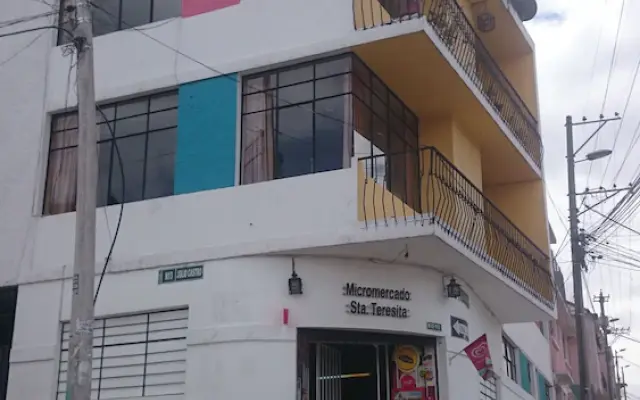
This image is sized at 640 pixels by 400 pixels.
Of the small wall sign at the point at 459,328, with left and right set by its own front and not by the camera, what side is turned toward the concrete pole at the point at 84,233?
right

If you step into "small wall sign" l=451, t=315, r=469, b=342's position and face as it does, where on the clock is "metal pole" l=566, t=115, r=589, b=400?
The metal pole is roughly at 8 o'clock from the small wall sign.

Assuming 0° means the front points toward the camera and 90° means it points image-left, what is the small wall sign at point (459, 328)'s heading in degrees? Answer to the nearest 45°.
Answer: approximately 315°

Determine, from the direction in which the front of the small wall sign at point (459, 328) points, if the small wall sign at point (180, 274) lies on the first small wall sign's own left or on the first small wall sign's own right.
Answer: on the first small wall sign's own right

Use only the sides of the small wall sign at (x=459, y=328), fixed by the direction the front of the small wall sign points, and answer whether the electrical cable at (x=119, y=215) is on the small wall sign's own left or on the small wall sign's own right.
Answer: on the small wall sign's own right

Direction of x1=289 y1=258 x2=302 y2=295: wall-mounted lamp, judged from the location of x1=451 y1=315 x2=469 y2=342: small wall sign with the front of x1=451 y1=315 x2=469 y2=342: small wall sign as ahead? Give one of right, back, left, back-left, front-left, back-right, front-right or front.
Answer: right
